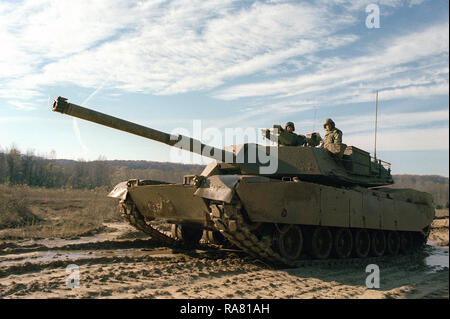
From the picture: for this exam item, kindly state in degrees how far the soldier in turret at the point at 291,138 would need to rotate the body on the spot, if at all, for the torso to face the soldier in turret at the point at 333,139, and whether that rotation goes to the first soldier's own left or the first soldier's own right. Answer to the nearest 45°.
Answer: approximately 135° to the first soldier's own left

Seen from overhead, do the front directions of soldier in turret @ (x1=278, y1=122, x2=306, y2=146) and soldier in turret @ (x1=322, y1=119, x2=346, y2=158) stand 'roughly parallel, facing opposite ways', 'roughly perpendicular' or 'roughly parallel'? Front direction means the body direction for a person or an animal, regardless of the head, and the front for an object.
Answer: roughly parallel

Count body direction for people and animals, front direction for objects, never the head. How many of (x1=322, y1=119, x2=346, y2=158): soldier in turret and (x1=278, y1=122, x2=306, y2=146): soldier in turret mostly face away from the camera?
0

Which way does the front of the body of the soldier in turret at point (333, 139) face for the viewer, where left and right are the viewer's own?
facing the viewer and to the left of the viewer
